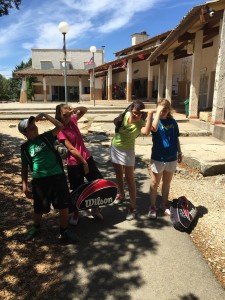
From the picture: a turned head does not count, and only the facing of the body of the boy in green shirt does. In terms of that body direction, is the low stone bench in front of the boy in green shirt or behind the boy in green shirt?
behind

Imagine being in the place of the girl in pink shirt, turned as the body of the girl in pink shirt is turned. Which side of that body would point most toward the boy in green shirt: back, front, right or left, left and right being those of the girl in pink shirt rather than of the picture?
right

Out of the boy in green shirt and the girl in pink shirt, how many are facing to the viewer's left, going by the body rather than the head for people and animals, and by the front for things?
0

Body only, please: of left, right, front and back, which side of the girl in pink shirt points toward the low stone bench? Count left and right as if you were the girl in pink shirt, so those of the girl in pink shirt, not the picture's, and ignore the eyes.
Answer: left

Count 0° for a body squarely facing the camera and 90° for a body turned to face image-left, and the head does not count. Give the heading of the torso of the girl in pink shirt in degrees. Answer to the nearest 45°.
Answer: approximately 315°

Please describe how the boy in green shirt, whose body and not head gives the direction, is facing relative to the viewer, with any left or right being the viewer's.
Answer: facing the viewer

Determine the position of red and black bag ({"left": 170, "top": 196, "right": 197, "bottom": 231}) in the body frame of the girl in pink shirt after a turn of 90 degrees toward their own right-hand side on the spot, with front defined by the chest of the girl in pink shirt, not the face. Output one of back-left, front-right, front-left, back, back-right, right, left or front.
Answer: back-left

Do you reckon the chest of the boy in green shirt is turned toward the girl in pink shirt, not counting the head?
no

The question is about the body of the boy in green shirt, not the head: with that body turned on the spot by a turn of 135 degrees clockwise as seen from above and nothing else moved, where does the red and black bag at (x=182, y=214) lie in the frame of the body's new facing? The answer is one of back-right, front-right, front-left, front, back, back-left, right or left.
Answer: back-right
